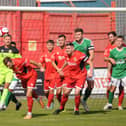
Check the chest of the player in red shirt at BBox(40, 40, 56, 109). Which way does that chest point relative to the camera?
toward the camera

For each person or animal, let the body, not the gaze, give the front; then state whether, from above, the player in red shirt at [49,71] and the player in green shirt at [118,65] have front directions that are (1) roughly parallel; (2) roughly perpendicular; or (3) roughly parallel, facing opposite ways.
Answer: roughly parallel

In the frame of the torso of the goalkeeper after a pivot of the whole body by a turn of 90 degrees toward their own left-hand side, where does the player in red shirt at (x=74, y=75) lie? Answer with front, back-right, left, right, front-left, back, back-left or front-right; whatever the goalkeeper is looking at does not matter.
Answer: front-right
